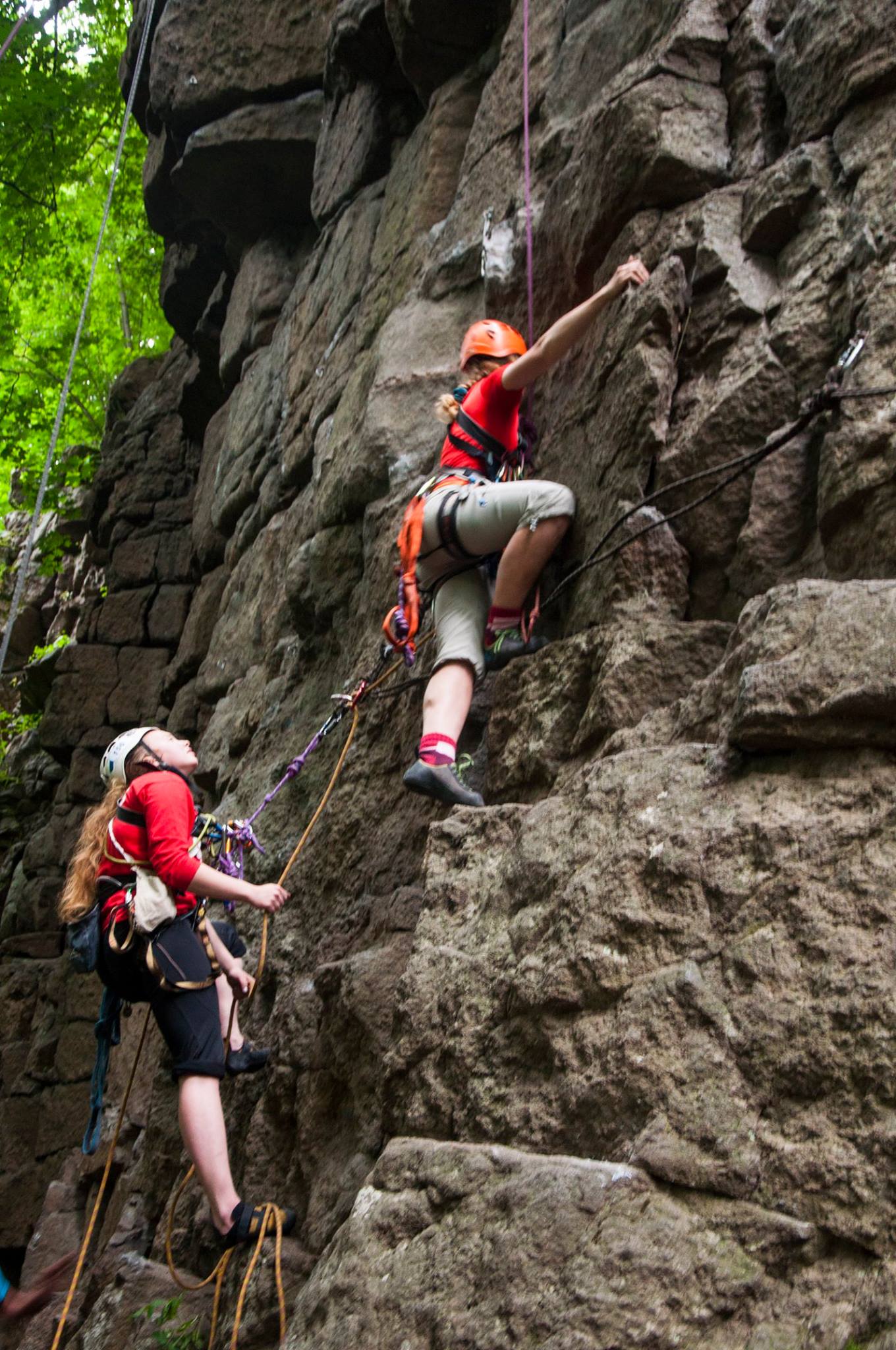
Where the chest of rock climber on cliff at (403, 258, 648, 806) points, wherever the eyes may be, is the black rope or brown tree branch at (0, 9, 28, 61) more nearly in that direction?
the black rope

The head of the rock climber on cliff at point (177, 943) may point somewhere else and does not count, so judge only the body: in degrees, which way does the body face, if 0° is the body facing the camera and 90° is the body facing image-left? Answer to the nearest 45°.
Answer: approximately 270°
